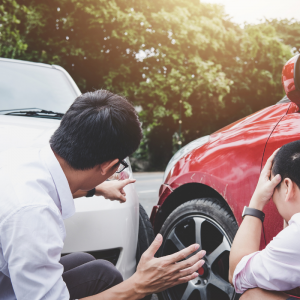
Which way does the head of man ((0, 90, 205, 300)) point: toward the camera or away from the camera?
away from the camera

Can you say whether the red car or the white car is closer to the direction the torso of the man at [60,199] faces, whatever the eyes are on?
the red car

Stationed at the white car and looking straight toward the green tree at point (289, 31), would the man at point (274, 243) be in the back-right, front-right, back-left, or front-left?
back-right

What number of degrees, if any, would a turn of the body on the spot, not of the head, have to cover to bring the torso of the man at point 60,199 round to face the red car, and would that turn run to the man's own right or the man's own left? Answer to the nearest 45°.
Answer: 0° — they already face it

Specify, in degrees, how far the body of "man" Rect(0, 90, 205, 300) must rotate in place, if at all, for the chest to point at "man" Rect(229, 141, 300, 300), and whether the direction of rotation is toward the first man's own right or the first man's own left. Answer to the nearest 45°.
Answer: approximately 45° to the first man's own right

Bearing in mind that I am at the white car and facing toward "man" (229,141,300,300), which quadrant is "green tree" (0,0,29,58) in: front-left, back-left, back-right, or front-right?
back-left

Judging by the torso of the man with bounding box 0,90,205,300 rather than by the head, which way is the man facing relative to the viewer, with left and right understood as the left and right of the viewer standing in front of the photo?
facing away from the viewer and to the right of the viewer
